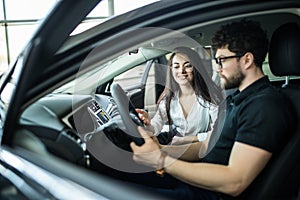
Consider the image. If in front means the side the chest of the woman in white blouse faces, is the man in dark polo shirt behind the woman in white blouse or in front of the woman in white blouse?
in front

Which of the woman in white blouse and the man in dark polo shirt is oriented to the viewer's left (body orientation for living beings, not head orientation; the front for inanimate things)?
the man in dark polo shirt

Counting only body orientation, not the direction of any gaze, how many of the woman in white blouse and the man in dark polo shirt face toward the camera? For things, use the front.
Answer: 1

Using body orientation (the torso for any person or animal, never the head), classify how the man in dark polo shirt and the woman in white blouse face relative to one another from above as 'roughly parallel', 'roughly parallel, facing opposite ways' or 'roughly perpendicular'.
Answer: roughly perpendicular

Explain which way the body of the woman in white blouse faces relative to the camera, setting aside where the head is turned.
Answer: toward the camera

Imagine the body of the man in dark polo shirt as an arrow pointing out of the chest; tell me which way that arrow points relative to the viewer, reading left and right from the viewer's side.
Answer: facing to the left of the viewer

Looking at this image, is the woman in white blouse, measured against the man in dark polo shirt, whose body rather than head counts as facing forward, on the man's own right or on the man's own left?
on the man's own right
